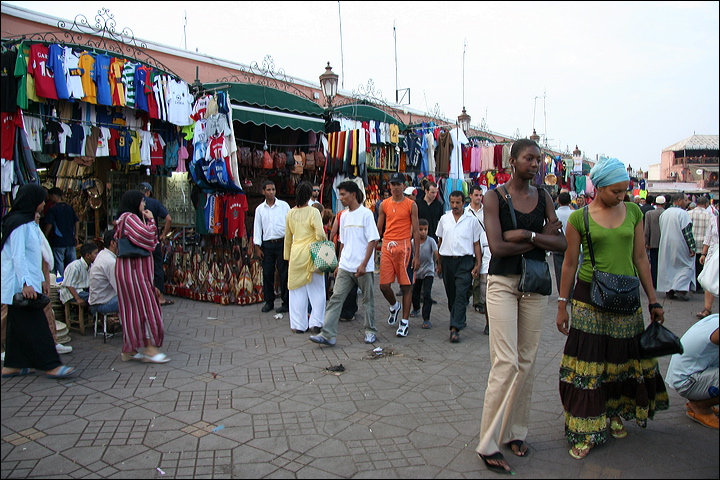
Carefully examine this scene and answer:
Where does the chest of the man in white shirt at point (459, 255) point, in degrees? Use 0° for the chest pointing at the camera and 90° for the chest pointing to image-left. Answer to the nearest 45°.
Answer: approximately 0°

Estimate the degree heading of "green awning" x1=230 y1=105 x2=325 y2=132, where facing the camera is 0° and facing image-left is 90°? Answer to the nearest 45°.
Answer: approximately 315°

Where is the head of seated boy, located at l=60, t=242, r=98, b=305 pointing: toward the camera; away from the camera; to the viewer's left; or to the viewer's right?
to the viewer's right

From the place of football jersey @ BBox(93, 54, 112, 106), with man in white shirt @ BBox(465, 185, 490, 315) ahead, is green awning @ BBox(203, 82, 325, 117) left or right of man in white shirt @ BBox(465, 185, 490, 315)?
left

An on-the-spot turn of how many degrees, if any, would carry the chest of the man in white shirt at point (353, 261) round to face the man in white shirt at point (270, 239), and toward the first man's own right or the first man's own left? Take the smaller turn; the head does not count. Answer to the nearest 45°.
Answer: approximately 90° to the first man's own right

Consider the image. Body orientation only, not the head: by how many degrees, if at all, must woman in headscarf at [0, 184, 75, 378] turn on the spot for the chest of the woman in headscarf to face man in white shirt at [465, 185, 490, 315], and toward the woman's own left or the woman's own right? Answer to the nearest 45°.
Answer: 0° — they already face them

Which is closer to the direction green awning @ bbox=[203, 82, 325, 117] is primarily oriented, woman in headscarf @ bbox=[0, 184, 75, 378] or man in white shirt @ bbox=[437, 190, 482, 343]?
the man in white shirt

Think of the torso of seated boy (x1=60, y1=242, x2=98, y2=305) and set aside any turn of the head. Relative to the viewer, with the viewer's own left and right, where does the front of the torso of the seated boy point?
facing to the right of the viewer

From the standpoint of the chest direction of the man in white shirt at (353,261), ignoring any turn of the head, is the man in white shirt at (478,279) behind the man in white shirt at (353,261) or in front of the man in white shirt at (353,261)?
behind
